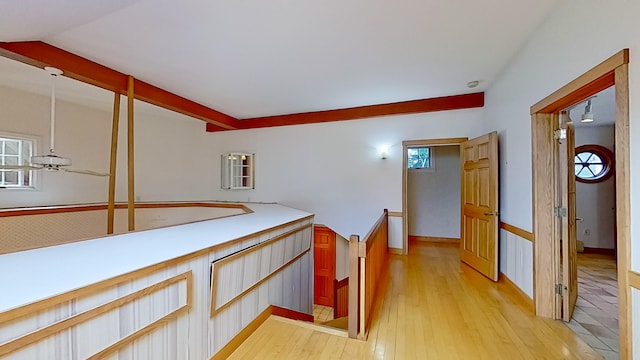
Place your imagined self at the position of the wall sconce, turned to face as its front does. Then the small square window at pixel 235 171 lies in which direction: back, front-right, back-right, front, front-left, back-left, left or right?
right

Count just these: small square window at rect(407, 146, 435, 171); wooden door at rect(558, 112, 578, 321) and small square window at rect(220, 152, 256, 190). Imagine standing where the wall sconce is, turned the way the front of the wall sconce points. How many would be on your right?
1

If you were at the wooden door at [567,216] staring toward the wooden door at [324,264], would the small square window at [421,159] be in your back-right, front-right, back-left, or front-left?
front-right

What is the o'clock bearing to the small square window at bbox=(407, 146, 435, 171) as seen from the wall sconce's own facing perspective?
The small square window is roughly at 7 o'clock from the wall sconce.

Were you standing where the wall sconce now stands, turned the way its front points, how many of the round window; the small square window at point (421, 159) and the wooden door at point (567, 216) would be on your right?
0

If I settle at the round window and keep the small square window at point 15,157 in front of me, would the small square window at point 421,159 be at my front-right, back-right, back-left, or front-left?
front-right

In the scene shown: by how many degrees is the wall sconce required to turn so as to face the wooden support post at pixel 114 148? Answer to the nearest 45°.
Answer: approximately 45° to its right

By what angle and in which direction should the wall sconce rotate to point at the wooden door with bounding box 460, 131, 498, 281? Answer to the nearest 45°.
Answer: approximately 45° to its left

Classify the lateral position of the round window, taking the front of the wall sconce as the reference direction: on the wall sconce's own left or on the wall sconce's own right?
on the wall sconce's own left

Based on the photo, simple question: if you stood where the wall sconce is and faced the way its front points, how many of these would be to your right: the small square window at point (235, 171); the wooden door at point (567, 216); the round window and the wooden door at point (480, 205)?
1

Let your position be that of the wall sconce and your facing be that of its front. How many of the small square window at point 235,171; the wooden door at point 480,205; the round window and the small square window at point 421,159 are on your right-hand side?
1

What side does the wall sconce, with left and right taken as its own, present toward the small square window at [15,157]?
right

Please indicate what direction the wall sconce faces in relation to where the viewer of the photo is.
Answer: facing the viewer
